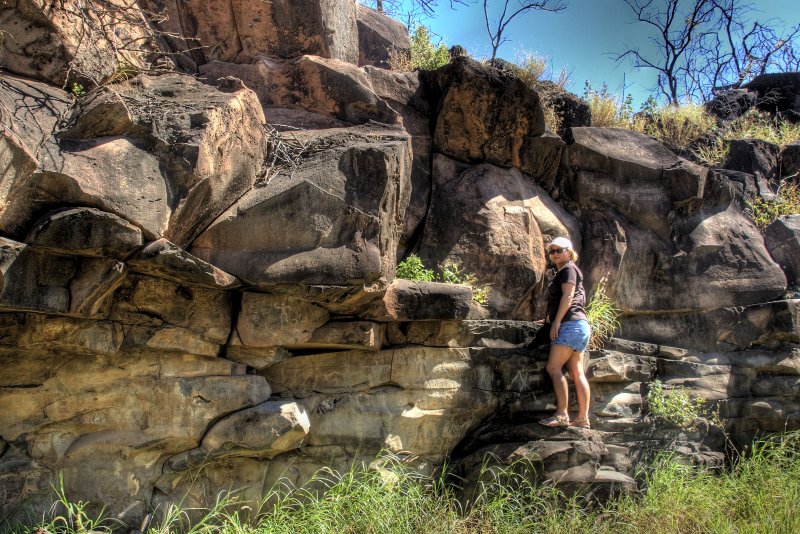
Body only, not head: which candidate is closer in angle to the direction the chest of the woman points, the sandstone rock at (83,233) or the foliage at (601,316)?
the sandstone rock

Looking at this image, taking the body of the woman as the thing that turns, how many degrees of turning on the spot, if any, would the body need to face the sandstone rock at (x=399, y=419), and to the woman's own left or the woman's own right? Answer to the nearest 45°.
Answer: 0° — they already face it
